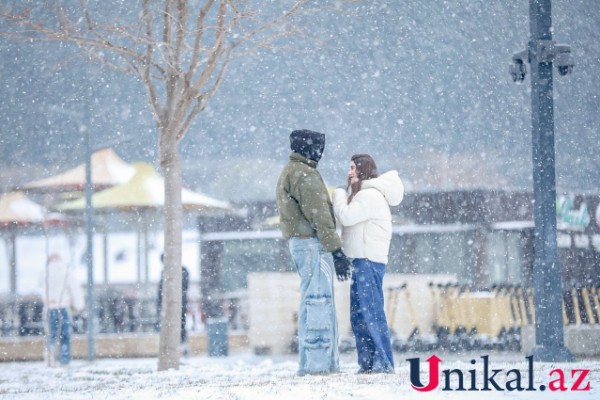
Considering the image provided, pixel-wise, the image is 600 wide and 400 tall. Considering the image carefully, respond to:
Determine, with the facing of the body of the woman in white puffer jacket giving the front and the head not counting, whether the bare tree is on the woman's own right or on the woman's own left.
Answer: on the woman's own right

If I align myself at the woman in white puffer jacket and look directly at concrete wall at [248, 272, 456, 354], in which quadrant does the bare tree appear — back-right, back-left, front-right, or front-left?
front-left

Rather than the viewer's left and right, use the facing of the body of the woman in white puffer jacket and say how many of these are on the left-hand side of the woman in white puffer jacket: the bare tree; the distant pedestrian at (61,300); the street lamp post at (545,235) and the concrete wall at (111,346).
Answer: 0

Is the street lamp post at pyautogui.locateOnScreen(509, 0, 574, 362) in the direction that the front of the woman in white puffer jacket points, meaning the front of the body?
no

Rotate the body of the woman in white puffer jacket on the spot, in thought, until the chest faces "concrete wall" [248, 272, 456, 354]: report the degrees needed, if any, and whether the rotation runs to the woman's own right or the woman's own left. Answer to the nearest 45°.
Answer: approximately 90° to the woman's own right

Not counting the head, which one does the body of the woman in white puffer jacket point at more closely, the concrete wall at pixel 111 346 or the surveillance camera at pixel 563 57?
the concrete wall

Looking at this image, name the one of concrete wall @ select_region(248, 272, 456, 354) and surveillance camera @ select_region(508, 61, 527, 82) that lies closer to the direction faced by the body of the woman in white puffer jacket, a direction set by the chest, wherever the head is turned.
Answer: the concrete wall

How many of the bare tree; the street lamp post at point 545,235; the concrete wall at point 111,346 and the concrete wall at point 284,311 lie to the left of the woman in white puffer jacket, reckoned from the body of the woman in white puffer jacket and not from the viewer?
0

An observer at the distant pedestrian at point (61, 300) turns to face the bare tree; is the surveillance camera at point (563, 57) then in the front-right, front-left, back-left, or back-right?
front-left

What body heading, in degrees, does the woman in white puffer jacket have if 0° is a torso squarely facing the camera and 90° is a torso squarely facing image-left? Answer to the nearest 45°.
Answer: approximately 90°

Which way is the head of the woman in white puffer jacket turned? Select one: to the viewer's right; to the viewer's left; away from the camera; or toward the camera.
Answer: to the viewer's left

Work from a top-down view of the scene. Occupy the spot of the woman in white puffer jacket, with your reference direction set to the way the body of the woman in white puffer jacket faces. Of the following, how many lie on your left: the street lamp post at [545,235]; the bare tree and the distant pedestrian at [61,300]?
0
